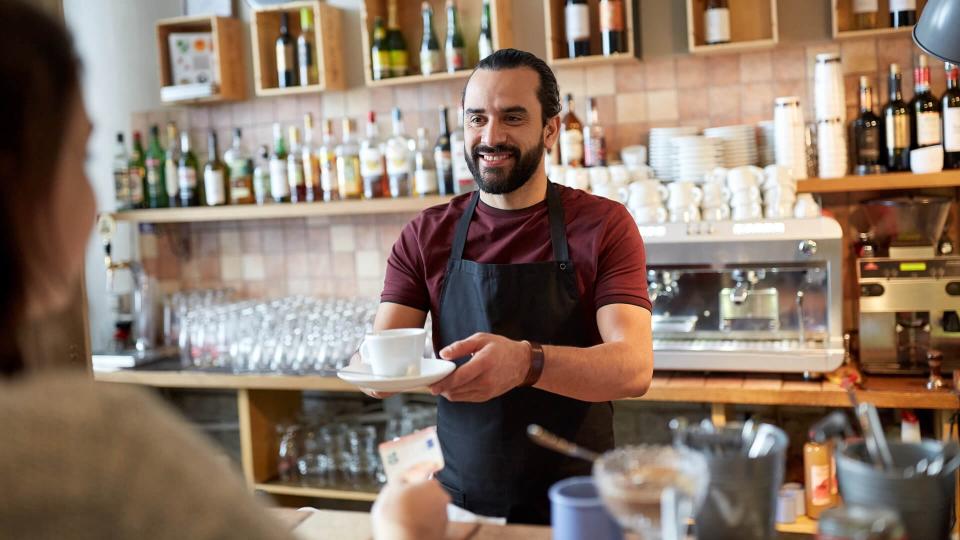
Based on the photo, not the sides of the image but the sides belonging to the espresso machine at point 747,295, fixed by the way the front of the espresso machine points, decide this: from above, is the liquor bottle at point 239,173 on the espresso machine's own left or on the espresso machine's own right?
on the espresso machine's own right

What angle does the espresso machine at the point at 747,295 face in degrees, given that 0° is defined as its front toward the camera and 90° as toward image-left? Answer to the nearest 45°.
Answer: approximately 0°

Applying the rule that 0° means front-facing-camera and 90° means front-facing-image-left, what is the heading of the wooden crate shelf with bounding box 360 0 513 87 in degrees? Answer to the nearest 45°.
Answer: approximately 0°

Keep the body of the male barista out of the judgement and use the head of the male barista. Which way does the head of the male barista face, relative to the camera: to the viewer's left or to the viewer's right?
to the viewer's left

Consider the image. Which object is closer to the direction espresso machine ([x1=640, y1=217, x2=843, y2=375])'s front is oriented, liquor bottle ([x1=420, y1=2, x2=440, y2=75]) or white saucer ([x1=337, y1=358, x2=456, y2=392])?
the white saucer

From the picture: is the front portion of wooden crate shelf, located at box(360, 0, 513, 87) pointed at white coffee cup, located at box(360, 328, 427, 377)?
yes

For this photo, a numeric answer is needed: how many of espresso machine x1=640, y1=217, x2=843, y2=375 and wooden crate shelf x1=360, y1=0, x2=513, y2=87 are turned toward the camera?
2

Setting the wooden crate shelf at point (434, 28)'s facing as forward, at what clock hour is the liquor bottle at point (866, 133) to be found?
The liquor bottle is roughly at 10 o'clock from the wooden crate shelf.

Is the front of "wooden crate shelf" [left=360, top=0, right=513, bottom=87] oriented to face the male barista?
yes
